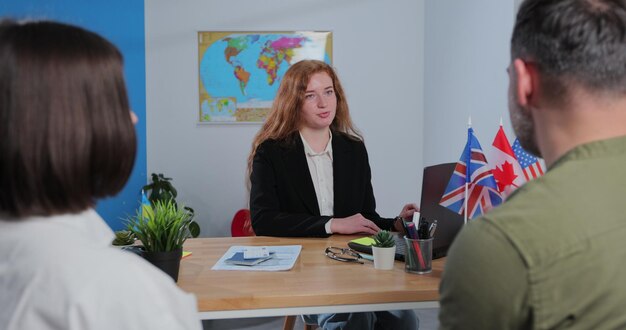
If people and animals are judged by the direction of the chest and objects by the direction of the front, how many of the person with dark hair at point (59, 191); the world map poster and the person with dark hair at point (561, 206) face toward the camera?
1

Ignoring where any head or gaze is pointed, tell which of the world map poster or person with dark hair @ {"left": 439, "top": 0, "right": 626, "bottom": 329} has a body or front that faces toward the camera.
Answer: the world map poster

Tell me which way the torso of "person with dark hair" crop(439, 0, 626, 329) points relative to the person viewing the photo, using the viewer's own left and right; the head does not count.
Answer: facing away from the viewer and to the left of the viewer

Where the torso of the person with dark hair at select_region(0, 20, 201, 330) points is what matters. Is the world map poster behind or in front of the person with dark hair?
in front

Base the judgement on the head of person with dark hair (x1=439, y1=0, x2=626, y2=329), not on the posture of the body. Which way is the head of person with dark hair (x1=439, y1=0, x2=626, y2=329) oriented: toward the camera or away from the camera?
away from the camera

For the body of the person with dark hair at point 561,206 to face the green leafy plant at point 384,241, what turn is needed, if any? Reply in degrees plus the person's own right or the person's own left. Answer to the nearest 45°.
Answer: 0° — they already face it

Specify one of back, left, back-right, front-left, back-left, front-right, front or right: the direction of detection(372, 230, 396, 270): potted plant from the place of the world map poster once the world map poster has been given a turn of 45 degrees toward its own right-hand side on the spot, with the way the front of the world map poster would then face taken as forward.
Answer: front-left

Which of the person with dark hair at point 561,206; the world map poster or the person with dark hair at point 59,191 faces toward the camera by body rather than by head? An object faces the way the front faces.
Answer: the world map poster

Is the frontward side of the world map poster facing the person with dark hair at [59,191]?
yes

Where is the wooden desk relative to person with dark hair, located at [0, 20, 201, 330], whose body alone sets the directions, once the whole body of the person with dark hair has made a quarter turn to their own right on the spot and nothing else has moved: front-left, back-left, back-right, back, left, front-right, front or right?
left

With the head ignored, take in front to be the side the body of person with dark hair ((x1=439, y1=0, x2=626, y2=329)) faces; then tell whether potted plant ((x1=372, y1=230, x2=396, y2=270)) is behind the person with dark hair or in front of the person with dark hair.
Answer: in front

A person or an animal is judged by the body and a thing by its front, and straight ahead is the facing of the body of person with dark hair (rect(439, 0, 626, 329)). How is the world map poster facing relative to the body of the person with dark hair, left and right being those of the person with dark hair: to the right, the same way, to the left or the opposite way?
the opposite way

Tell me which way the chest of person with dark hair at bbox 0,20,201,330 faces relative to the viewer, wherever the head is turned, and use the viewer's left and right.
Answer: facing away from the viewer and to the right of the viewer

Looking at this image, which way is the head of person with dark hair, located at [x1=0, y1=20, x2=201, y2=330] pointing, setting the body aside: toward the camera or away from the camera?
away from the camera

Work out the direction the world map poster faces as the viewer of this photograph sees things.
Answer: facing the viewer

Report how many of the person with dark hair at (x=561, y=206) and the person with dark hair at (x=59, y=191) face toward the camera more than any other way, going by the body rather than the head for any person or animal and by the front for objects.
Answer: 0

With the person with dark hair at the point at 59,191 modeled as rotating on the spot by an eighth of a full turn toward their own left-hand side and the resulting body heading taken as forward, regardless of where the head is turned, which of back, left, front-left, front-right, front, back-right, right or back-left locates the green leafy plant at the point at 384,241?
front-right

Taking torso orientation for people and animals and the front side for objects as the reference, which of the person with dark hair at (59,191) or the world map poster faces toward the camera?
the world map poster

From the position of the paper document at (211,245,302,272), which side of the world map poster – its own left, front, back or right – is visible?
front

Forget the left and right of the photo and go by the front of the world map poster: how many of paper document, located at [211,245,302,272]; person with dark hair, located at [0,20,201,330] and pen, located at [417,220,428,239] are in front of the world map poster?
3
